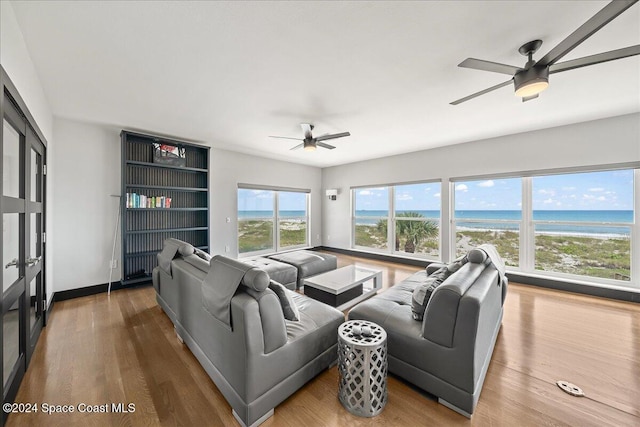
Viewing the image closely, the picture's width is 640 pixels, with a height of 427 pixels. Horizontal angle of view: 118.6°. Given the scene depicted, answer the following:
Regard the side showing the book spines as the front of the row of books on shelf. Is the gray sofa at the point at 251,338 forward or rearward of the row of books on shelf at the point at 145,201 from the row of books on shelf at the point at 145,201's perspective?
forward

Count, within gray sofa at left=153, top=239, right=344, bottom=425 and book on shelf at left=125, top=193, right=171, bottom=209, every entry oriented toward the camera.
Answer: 1

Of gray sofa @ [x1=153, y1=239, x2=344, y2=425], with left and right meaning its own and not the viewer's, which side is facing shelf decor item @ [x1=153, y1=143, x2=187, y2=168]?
left

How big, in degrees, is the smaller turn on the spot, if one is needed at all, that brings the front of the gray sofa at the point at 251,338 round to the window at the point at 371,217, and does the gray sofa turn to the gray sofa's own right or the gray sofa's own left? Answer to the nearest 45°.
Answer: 0° — it already faces it

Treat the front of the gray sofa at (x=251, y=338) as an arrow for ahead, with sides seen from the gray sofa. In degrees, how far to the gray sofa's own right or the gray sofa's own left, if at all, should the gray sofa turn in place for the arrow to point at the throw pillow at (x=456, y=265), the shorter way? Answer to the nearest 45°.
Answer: approximately 45° to the gray sofa's own right

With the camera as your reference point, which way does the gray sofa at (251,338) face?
facing away from the viewer and to the right of the viewer

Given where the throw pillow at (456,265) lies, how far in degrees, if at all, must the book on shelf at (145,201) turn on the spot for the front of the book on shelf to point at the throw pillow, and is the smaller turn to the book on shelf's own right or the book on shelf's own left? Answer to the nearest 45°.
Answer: approximately 45° to the book on shelf's own left

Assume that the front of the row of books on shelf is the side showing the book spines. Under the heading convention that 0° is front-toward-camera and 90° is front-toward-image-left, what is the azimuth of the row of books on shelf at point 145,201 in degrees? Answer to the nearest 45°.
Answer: approximately 0°

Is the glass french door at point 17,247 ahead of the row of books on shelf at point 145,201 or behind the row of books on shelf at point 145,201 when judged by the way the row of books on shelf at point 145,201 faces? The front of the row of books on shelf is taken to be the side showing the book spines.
ahead

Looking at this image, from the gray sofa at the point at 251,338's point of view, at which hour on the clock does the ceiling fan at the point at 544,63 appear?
The ceiling fan is roughly at 2 o'clock from the gray sofa.

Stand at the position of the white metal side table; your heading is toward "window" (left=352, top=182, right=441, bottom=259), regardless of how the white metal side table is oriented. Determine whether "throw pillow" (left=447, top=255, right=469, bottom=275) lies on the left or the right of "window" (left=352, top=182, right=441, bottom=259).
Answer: right

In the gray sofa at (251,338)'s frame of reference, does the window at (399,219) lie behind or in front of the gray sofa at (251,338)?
in front

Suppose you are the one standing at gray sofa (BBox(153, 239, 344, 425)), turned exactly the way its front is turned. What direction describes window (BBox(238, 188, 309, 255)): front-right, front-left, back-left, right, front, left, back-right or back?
front-left
